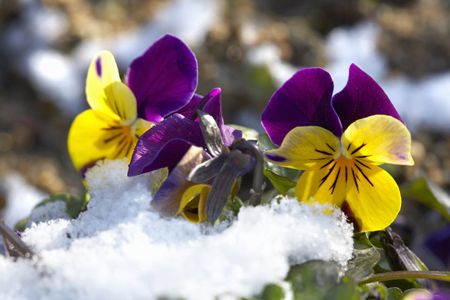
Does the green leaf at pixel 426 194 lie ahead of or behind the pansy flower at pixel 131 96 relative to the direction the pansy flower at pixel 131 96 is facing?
behind

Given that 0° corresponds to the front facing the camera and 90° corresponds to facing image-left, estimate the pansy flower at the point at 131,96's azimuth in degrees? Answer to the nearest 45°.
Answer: approximately 45°
